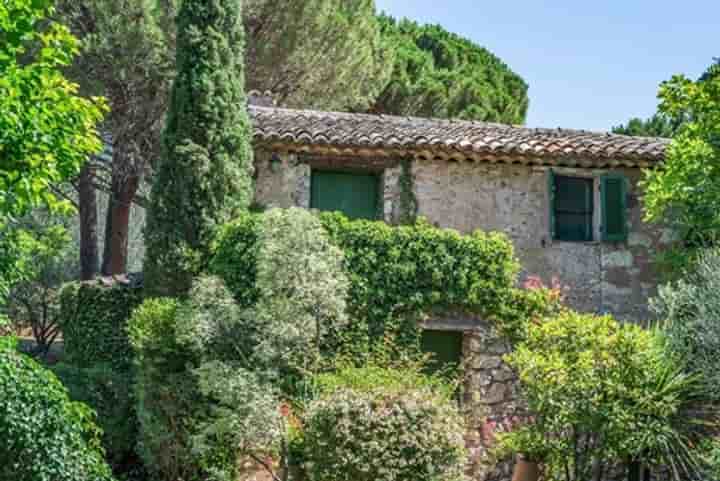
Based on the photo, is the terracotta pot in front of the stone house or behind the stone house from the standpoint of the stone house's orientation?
in front

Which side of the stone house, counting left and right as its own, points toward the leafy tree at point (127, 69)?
right

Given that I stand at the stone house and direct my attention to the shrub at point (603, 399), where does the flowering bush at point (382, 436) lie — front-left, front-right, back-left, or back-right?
front-right

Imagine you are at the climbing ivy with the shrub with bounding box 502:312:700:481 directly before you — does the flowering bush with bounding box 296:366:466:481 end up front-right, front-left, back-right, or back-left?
front-right

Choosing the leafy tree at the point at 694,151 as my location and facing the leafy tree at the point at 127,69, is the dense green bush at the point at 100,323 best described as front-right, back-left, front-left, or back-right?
front-left

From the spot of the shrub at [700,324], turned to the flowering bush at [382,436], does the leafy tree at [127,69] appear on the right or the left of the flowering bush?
right

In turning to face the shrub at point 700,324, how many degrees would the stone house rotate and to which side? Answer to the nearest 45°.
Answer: approximately 45° to its left

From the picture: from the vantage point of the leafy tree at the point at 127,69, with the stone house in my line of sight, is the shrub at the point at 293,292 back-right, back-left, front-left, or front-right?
front-right

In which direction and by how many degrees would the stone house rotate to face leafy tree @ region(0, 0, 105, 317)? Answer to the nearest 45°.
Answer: approximately 45° to its right

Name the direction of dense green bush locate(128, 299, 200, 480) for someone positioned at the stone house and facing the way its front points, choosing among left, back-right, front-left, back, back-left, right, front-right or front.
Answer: front-right

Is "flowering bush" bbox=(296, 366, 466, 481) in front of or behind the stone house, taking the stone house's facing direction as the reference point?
in front

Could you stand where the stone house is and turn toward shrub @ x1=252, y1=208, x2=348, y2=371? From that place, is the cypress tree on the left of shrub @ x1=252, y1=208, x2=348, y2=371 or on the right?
right

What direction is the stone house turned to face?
toward the camera

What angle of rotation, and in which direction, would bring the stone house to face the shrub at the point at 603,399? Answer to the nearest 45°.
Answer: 0° — it already faces it
